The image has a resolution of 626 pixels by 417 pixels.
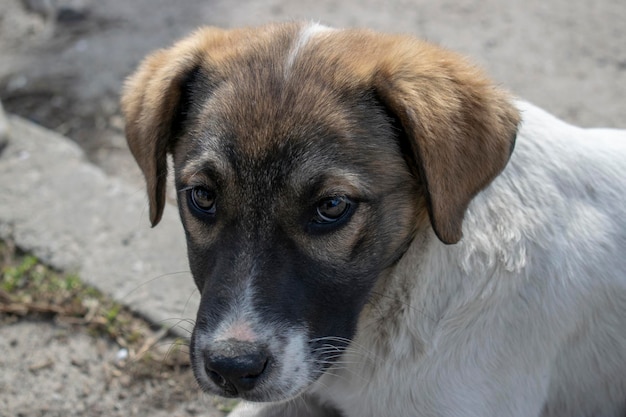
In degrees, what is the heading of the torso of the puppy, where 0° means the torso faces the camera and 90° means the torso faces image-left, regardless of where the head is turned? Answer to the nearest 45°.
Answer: approximately 45°
